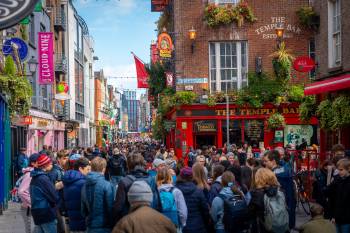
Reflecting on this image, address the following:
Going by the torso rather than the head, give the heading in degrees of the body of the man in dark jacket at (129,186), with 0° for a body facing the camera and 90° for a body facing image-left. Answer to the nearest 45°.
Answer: approximately 180°

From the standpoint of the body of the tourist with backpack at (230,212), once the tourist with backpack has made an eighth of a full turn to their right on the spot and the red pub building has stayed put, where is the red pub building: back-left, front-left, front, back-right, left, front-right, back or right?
front

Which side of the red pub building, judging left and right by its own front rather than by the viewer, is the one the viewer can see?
front

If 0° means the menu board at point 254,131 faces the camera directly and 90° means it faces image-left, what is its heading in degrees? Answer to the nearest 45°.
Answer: approximately 0°

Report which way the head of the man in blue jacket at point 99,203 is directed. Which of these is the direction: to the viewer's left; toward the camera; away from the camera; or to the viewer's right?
away from the camera

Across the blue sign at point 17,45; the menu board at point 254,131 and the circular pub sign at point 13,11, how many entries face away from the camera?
0

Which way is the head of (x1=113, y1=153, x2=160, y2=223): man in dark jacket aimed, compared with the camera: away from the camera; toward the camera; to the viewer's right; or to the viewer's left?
away from the camera

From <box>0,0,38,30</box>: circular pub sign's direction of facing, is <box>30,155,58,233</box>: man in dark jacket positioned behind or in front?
behind

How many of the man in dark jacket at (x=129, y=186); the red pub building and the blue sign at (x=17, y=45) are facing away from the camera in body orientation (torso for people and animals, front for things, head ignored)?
1

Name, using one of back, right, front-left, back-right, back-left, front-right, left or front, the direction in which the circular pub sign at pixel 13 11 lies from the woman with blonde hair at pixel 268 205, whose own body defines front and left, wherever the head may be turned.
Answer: left

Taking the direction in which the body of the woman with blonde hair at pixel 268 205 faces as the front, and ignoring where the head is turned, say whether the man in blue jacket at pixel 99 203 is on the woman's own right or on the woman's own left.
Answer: on the woman's own left

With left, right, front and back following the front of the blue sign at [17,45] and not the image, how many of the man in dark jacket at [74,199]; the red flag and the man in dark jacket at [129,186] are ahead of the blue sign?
2

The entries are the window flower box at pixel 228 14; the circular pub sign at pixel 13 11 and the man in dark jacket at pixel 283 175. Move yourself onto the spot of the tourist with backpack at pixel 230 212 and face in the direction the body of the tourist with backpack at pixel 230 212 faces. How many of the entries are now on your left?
1

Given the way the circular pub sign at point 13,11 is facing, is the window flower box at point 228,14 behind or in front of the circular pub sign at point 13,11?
behind

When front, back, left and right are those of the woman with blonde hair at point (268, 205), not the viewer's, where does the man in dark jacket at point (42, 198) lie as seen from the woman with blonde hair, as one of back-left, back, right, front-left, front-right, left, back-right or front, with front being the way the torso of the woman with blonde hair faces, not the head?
front-left

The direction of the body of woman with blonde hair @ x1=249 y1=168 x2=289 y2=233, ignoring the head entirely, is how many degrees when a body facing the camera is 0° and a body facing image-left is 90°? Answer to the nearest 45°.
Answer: approximately 135°

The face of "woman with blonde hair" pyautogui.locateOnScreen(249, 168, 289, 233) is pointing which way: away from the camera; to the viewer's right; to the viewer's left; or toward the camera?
away from the camera

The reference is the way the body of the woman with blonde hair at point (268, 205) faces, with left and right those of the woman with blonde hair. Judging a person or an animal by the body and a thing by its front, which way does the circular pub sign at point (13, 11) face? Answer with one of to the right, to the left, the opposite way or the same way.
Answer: the opposite way
